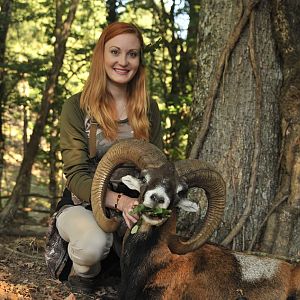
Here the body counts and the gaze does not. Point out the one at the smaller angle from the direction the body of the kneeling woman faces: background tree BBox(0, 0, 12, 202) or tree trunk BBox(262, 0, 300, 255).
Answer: the tree trunk

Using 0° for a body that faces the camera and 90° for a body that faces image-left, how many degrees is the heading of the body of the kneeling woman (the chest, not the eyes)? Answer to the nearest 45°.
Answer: approximately 315°

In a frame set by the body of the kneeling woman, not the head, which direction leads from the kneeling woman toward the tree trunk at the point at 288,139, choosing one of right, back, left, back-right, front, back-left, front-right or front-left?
front-left

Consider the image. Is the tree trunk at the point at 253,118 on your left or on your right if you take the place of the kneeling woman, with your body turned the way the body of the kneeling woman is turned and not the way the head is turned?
on your left
